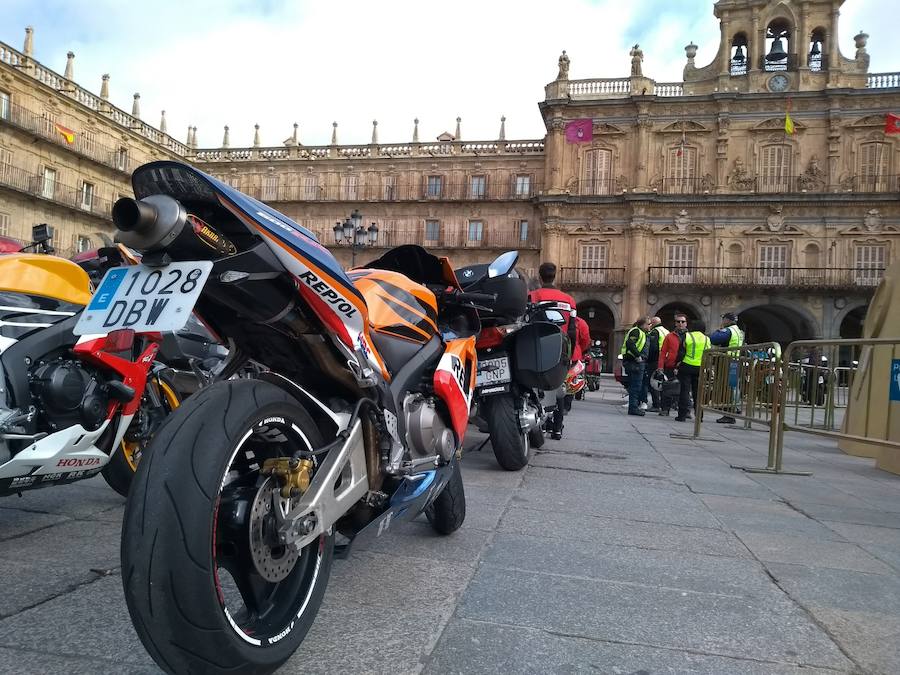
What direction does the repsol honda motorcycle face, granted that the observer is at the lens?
facing away from the viewer and to the right of the viewer

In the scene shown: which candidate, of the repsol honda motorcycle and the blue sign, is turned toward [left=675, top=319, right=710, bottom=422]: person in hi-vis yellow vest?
the repsol honda motorcycle

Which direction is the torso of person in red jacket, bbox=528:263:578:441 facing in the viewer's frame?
away from the camera

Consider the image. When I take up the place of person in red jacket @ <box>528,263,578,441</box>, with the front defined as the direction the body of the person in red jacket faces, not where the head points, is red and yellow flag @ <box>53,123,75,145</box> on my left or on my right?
on my left

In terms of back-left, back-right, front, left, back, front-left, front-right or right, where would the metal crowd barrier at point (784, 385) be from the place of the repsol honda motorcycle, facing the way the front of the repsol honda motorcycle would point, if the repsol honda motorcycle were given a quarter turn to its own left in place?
right

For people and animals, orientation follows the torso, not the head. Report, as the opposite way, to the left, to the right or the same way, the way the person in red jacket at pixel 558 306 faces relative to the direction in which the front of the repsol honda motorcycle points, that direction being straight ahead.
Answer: the same way

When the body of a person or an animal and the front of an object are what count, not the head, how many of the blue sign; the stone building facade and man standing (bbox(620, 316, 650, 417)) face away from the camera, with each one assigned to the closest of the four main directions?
0

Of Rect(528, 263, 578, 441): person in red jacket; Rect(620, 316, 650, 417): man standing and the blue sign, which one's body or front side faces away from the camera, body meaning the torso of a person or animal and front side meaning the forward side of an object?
the person in red jacket

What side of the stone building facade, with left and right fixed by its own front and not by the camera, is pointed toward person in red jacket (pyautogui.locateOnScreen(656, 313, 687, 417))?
front

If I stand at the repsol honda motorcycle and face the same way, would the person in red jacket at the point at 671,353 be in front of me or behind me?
in front

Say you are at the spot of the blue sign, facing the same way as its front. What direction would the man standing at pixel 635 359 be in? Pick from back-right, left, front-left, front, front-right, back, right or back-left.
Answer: back-right

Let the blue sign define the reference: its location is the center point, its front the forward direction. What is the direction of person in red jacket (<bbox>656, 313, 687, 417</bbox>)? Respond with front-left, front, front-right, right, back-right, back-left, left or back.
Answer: back-right

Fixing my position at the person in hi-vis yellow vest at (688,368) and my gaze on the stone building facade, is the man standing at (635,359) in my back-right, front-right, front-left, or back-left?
front-left

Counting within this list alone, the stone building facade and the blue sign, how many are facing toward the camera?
2

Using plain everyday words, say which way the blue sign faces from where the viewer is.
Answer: facing the viewer

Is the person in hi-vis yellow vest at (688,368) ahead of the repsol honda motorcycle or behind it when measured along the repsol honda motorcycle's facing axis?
ahead

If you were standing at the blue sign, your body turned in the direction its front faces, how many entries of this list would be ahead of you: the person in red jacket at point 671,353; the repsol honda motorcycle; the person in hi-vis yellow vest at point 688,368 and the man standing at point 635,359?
1
